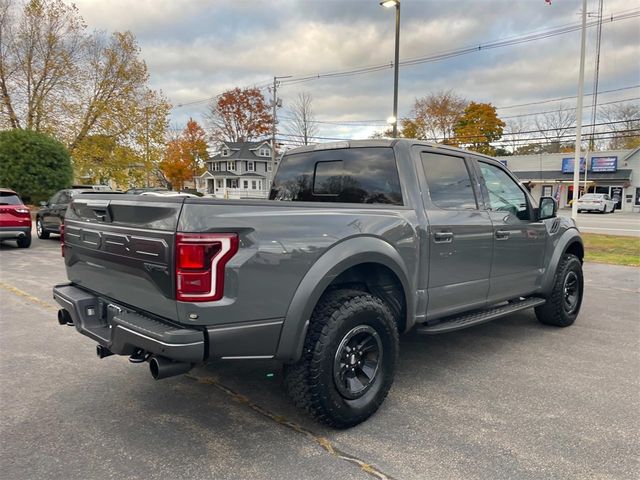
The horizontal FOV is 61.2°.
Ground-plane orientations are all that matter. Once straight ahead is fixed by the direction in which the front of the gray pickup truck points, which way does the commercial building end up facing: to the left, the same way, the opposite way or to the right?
the opposite way

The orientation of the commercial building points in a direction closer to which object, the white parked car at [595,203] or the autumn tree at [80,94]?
the white parked car

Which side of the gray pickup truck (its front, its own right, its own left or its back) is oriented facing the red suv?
left

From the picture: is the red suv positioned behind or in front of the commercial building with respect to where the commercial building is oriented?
in front

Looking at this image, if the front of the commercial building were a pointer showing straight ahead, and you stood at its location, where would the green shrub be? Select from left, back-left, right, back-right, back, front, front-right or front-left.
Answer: front-right

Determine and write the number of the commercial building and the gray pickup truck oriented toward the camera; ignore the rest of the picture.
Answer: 1

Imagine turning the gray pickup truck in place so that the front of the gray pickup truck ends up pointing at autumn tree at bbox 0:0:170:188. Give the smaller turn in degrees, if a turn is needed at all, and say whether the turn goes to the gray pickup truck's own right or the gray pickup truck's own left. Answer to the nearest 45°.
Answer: approximately 90° to the gray pickup truck's own left

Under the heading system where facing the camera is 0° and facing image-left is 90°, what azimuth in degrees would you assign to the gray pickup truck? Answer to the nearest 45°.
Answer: approximately 225°

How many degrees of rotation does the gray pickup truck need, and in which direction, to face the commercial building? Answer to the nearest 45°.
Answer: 0° — it already faces it

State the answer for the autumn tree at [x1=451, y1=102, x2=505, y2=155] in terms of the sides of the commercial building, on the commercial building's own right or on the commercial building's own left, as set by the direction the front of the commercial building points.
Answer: on the commercial building's own right

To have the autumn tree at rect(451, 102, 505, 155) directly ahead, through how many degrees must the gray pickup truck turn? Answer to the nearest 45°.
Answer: approximately 45° to its left

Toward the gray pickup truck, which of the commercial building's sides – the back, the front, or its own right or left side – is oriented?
front
